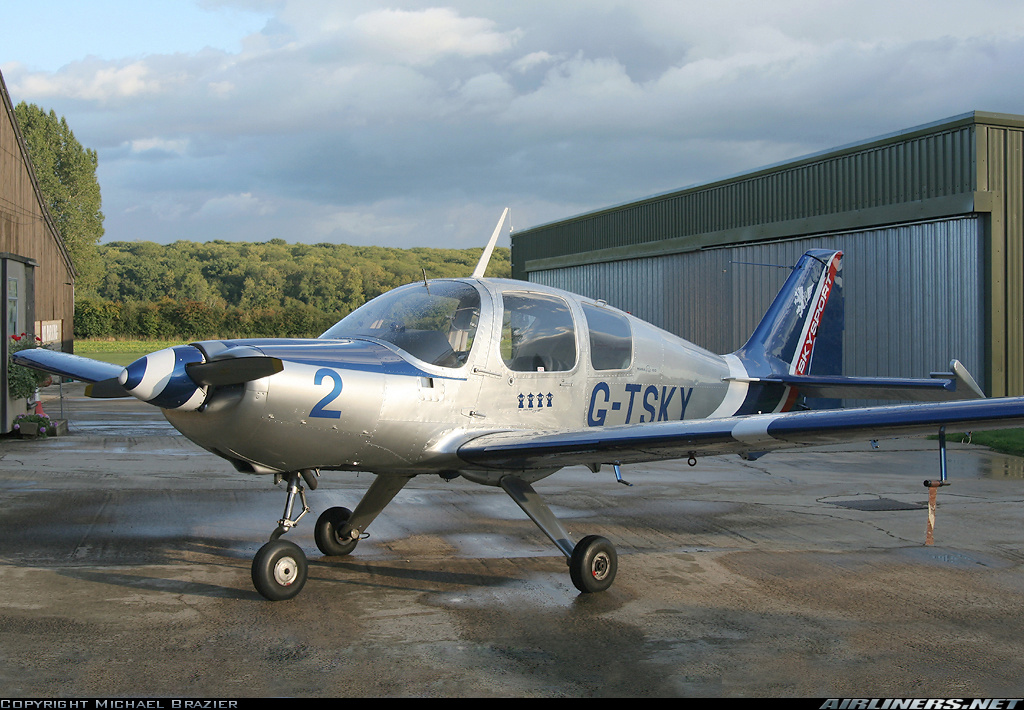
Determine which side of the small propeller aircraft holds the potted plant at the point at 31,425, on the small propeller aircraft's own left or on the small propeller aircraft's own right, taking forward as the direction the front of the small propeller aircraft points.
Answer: on the small propeller aircraft's own right

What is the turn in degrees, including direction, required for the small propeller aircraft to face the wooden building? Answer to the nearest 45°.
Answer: approximately 90° to its right

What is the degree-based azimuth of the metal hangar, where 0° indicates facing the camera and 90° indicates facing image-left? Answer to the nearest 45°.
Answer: approximately 45°

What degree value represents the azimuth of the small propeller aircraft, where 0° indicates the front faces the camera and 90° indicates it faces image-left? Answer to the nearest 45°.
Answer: approximately 45°

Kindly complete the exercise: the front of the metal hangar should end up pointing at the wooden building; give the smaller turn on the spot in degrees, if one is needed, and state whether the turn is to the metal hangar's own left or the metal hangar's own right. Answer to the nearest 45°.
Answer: approximately 45° to the metal hangar's own right

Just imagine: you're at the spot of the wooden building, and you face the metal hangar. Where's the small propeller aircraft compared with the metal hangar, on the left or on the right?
right

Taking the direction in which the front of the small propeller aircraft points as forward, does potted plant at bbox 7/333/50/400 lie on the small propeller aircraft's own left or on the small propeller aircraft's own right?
on the small propeller aircraft's own right

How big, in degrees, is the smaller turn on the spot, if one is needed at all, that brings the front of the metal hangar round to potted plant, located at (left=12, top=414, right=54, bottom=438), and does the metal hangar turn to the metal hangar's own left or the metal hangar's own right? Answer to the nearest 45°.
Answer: approximately 45° to the metal hangar's own right
